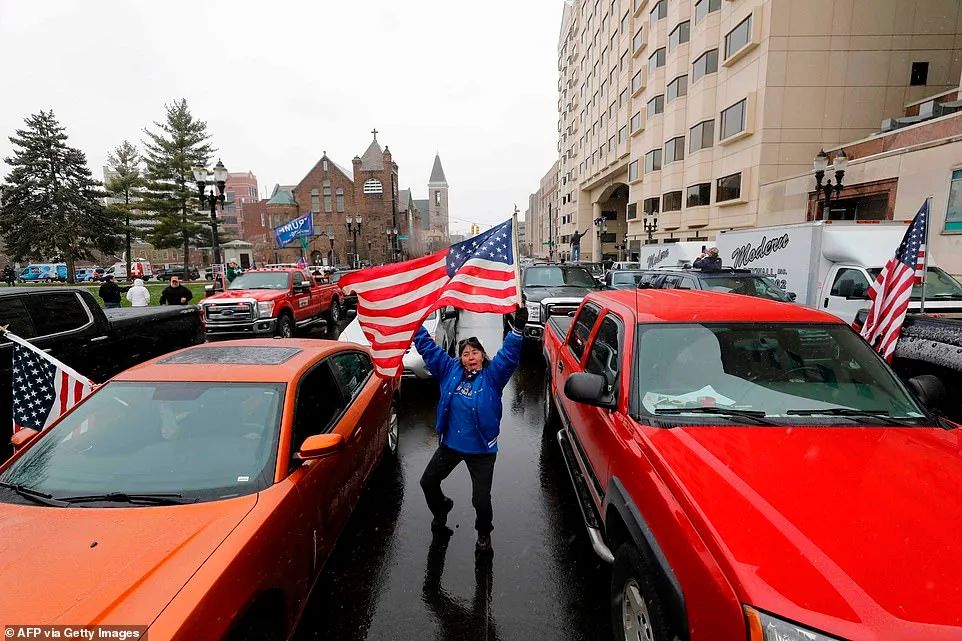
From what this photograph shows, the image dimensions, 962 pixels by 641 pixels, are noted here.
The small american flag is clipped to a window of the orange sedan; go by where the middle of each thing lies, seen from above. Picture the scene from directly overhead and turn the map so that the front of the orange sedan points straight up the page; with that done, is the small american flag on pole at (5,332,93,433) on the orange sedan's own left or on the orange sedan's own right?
on the orange sedan's own right

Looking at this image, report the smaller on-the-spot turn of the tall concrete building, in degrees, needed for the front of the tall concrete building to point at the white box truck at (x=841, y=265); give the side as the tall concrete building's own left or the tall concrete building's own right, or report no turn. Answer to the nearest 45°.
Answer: approximately 45° to the tall concrete building's own left

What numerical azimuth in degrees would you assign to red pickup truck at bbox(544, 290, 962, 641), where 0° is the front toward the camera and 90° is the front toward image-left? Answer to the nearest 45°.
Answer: approximately 315°

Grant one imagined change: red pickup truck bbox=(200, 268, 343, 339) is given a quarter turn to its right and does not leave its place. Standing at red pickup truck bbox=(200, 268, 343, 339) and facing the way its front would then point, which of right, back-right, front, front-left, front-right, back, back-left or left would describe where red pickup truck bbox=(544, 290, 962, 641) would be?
back-left

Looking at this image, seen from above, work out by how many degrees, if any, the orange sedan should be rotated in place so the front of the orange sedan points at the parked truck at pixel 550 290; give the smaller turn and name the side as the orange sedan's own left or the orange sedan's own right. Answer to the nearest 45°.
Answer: approximately 180°

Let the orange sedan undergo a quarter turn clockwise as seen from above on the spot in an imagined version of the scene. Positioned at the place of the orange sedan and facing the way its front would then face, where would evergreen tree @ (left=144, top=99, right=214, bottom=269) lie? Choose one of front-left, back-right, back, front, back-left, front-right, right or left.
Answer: front-right

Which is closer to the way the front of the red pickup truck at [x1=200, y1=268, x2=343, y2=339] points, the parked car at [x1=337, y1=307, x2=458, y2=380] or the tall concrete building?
the parked car

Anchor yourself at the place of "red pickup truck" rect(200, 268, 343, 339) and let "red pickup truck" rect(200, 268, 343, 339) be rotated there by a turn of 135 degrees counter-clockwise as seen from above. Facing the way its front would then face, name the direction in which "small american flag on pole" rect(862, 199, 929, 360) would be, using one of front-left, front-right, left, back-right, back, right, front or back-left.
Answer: front-right

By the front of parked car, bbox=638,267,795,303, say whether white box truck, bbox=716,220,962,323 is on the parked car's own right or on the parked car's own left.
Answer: on the parked car's own left

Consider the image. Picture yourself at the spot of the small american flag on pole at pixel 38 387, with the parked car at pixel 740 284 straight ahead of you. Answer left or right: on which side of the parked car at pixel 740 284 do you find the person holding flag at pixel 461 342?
right

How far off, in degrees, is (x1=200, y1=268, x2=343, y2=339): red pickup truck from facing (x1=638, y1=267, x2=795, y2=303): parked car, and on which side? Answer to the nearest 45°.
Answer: approximately 90° to its left

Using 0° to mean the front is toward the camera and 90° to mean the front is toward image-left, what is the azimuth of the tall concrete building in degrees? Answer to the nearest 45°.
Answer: approximately 45°

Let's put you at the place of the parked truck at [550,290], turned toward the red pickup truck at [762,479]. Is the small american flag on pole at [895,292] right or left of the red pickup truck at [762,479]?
left

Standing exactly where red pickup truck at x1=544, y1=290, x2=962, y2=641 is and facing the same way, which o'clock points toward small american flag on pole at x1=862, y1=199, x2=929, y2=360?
The small american flag on pole is roughly at 8 o'clock from the red pickup truck.

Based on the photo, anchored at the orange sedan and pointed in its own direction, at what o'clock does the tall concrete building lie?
The tall concrete building is roughly at 7 o'clock from the orange sedan.
